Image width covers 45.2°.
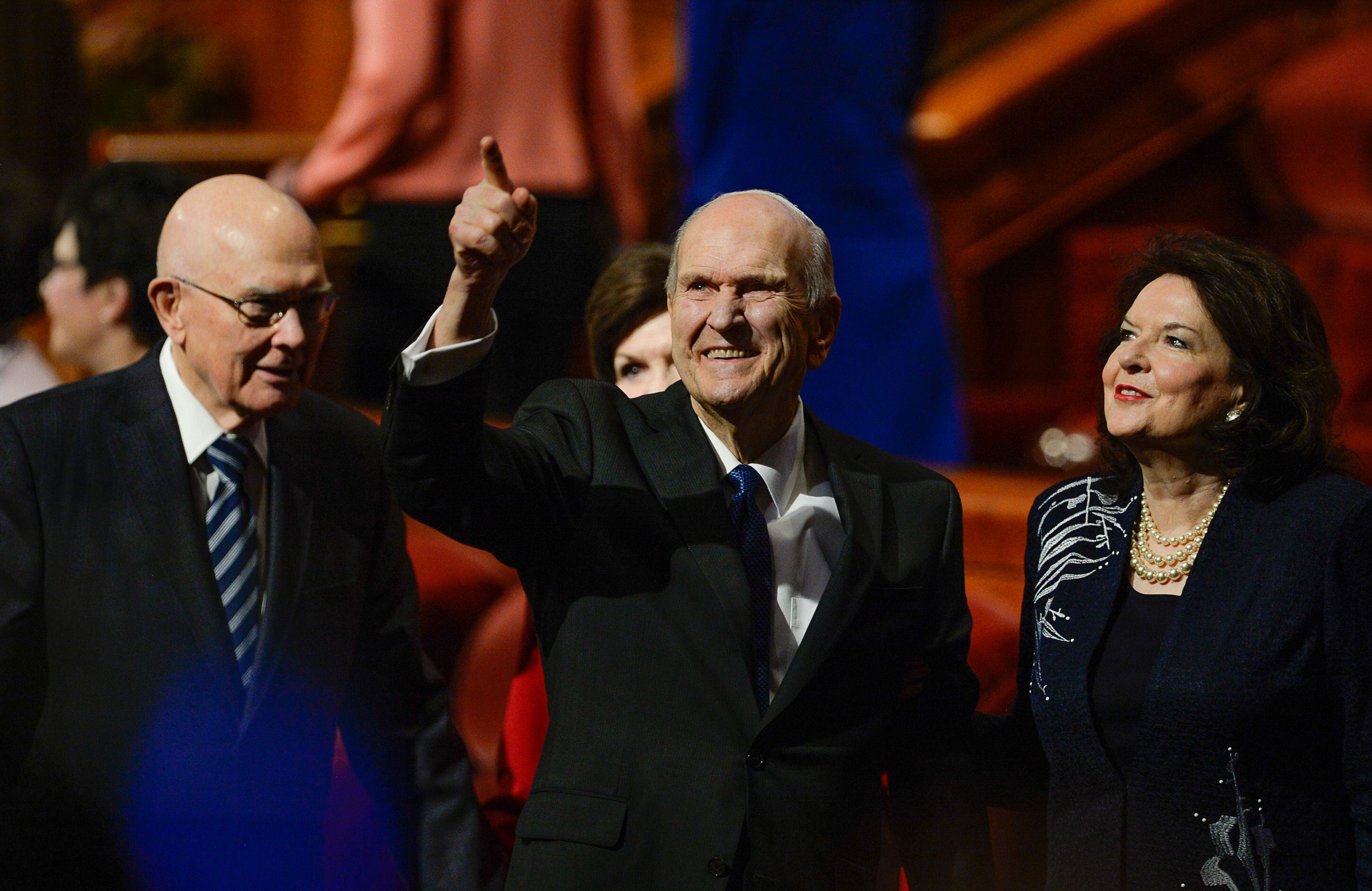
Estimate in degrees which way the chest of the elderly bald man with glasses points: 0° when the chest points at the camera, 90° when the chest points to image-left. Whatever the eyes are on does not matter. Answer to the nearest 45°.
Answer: approximately 315°

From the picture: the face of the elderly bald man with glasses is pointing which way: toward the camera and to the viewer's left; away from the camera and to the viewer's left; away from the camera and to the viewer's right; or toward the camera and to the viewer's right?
toward the camera and to the viewer's right

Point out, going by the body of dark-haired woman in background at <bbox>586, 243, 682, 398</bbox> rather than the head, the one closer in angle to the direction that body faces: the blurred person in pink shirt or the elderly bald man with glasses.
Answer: the elderly bald man with glasses

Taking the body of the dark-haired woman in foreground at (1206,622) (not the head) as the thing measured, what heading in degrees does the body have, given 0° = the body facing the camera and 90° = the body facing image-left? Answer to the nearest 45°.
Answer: approximately 45°

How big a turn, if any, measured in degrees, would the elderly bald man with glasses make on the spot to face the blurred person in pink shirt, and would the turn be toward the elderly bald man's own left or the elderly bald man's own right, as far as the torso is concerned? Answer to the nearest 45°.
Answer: approximately 135° to the elderly bald man's own left

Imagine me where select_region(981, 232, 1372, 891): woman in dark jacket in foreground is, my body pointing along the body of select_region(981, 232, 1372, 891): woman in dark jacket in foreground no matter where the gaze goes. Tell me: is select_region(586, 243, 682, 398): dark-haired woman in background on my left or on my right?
on my right

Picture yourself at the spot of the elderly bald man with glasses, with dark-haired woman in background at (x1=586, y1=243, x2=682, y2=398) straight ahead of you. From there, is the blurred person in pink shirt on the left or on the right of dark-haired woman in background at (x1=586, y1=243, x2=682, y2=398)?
left

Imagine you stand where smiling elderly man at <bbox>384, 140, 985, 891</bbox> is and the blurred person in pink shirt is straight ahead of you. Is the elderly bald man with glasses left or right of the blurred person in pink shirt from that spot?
left

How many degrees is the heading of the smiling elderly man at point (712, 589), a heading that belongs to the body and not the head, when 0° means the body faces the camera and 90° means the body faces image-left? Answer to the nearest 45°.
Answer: approximately 0°

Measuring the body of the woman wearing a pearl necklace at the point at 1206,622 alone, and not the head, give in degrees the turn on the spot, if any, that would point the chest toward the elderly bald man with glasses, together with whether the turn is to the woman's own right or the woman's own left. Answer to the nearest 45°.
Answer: approximately 45° to the woman's own right

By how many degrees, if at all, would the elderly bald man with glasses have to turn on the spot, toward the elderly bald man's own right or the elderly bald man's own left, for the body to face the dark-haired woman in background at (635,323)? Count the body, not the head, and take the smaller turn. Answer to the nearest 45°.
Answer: approximately 90° to the elderly bald man's own left
